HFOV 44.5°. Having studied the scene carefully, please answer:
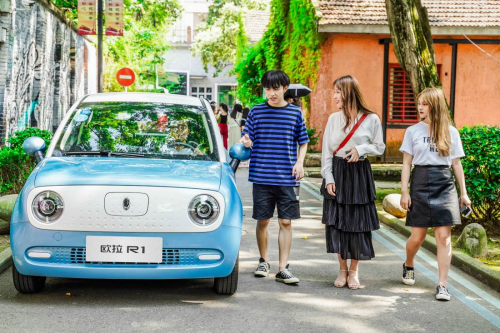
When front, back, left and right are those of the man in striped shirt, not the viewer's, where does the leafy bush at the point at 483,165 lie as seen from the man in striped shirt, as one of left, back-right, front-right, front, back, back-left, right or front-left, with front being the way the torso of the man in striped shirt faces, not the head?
back-left

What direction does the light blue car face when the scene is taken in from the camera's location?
facing the viewer

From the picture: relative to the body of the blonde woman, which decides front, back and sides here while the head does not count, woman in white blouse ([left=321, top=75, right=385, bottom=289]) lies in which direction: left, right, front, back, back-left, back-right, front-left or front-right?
right

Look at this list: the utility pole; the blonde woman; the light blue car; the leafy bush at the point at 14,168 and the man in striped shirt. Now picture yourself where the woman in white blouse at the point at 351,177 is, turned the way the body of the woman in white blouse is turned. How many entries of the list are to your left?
1

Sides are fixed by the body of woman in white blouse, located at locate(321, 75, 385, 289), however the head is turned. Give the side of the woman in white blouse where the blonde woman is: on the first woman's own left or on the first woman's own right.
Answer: on the first woman's own left

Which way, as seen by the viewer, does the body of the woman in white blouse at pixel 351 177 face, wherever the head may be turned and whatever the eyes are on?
toward the camera

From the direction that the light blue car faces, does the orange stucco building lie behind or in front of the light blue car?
behind

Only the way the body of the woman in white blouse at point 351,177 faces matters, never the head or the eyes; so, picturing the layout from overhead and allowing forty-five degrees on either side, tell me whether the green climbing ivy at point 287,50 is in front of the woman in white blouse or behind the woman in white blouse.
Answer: behind

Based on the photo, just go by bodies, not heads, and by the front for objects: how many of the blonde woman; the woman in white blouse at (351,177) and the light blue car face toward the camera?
3

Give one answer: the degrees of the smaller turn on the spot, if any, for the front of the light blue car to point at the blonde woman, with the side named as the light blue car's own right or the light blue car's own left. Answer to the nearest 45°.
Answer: approximately 90° to the light blue car's own left

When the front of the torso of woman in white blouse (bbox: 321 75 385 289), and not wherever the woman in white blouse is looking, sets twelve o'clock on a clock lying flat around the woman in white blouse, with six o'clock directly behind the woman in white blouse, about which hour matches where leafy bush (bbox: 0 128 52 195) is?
The leafy bush is roughly at 4 o'clock from the woman in white blouse.

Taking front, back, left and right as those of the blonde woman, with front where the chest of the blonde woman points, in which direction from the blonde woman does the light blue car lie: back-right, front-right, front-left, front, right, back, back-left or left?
front-right

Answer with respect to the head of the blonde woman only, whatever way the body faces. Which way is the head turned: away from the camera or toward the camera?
toward the camera
